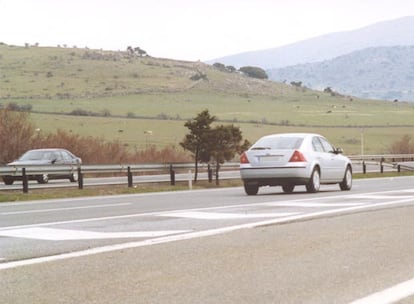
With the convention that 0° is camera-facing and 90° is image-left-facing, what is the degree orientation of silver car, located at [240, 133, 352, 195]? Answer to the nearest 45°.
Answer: approximately 225°

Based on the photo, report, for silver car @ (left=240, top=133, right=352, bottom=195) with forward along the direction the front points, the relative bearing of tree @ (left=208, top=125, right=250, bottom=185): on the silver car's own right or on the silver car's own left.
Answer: on the silver car's own left

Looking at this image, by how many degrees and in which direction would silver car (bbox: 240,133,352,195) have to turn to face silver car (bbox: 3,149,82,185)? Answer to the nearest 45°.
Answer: approximately 90° to its left

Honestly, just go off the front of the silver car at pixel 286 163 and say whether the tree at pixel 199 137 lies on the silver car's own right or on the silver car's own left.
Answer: on the silver car's own left

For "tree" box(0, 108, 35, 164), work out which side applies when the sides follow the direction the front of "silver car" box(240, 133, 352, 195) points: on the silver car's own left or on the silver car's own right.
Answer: on the silver car's own left

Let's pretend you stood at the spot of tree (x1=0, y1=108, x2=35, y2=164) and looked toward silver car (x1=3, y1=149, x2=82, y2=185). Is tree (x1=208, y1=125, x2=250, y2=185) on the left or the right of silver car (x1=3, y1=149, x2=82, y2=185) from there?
left
